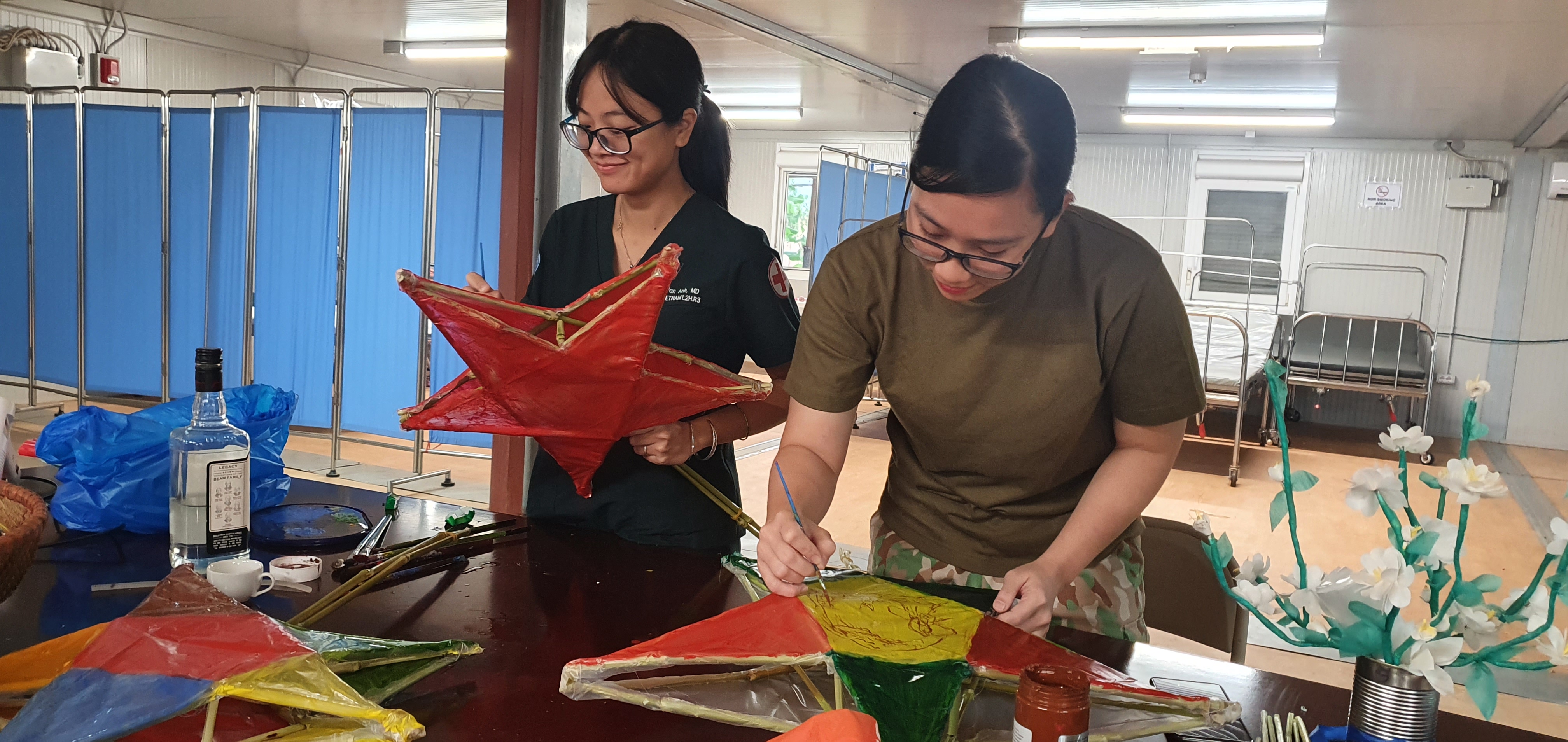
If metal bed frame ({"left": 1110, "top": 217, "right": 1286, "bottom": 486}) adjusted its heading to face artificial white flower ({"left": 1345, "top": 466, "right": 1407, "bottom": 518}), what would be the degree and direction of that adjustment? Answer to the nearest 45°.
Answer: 0° — it already faces it

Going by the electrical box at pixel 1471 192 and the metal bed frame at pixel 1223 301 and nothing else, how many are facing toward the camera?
2

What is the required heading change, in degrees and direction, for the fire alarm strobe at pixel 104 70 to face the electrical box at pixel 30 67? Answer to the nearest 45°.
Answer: approximately 90° to its right

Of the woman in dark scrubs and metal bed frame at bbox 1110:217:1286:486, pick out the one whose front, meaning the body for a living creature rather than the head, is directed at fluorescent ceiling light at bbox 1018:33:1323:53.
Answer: the metal bed frame

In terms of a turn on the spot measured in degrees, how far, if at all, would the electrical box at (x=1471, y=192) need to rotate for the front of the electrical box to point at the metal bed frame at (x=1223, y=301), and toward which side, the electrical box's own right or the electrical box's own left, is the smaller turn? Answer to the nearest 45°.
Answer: approximately 90° to the electrical box's own right

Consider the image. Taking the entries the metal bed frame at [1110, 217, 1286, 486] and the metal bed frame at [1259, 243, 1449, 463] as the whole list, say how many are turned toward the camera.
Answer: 2

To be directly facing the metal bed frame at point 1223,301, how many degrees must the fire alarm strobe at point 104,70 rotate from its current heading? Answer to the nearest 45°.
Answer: approximately 45° to its left

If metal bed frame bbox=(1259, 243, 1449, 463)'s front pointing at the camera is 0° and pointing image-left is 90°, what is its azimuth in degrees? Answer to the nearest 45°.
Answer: approximately 0°
